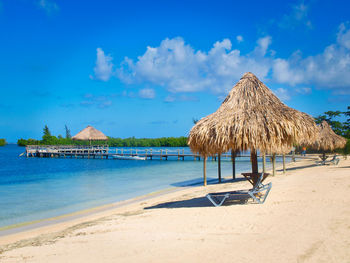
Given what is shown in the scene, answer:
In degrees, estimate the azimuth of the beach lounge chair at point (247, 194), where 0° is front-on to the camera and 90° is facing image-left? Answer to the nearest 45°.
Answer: approximately 90°

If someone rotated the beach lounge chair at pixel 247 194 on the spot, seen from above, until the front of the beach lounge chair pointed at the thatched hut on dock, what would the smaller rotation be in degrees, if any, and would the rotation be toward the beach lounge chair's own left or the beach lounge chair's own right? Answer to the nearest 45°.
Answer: approximately 45° to the beach lounge chair's own right

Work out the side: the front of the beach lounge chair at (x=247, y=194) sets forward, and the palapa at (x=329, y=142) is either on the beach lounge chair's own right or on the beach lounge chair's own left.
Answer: on the beach lounge chair's own right

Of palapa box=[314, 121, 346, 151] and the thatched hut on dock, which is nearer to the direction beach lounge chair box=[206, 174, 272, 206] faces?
the thatched hut on dock
